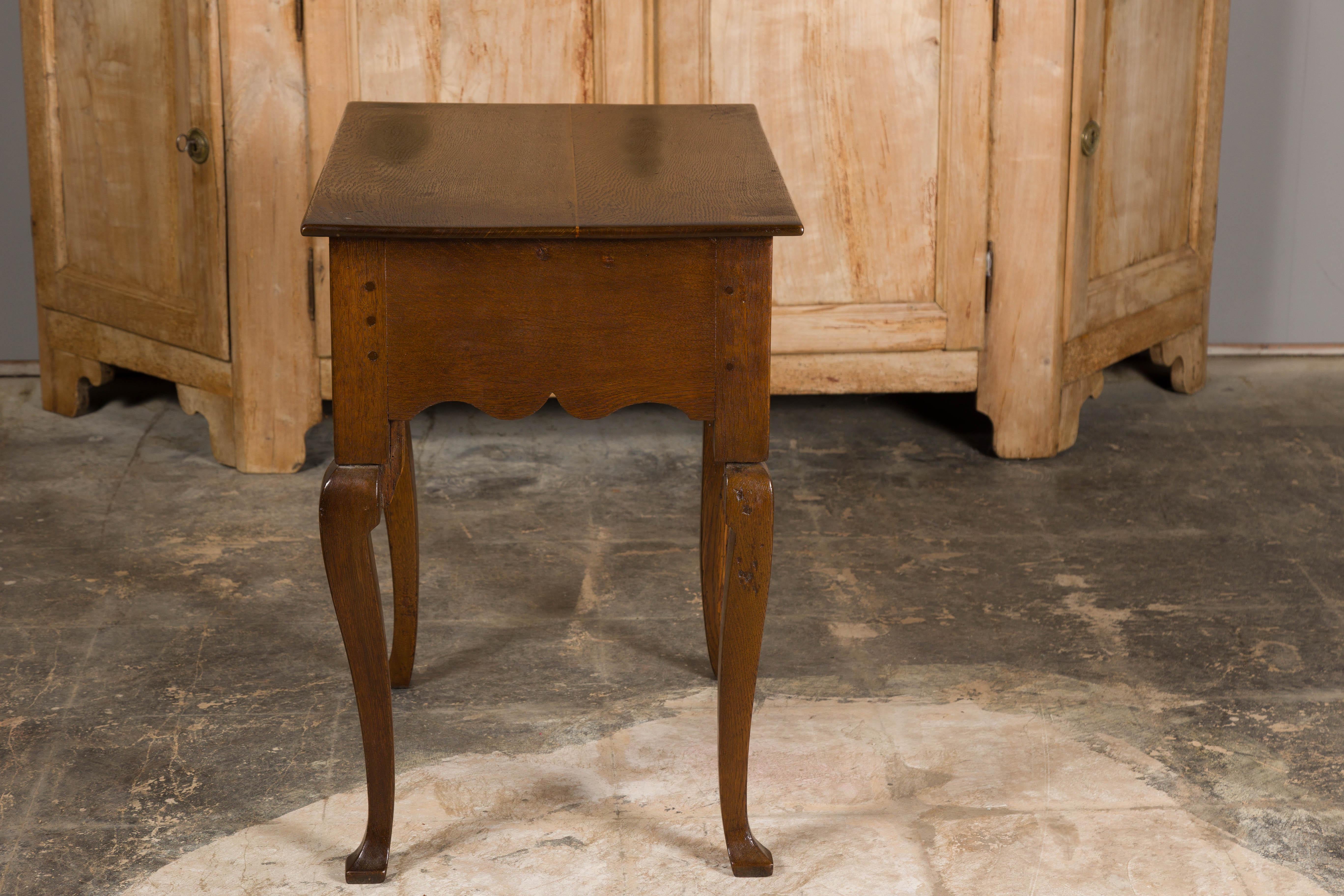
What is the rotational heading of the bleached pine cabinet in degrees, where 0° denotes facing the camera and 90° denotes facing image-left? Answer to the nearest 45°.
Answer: approximately 0°

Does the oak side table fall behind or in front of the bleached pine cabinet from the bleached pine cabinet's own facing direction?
in front
